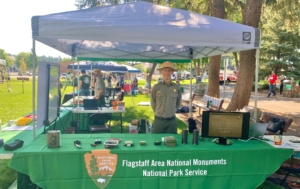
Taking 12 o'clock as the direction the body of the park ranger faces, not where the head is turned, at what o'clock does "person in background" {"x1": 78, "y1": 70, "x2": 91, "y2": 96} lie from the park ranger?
The person in background is roughly at 5 o'clock from the park ranger.

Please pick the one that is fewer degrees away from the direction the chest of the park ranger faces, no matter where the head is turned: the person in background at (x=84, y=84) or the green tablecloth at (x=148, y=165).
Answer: the green tablecloth

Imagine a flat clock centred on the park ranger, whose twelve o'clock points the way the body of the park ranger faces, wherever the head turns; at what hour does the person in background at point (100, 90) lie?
The person in background is roughly at 5 o'clock from the park ranger.

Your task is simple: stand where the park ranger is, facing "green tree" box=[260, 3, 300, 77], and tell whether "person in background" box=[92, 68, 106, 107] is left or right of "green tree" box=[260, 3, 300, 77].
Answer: left

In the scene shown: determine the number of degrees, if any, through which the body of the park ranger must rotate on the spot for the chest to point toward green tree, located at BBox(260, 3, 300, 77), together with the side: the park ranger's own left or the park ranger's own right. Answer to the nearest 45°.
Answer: approximately 135° to the park ranger's own left

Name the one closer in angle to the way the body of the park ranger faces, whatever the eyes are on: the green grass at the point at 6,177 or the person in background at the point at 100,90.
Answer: the green grass

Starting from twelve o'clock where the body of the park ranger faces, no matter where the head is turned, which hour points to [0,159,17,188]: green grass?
The green grass is roughly at 3 o'clock from the park ranger.

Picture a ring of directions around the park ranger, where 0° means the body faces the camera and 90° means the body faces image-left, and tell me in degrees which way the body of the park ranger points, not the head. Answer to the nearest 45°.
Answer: approximately 0°
